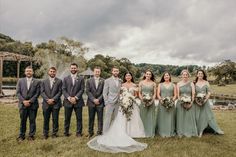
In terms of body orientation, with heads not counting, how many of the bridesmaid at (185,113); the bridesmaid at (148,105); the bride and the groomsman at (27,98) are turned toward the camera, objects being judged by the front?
4

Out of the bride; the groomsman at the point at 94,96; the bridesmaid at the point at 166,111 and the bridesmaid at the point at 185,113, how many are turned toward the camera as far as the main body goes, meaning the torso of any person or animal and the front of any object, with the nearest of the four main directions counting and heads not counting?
4

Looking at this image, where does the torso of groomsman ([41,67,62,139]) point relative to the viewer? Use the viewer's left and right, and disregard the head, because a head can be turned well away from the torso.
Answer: facing the viewer

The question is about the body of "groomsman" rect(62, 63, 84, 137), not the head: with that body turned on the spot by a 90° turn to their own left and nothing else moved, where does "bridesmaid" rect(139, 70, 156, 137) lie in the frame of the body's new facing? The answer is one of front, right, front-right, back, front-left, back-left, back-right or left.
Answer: front

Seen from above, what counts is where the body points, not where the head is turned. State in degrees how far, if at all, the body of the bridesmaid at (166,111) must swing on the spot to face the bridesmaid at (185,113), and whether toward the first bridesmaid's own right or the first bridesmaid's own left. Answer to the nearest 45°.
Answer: approximately 90° to the first bridesmaid's own left

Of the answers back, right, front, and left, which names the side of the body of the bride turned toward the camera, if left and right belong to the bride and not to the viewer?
front

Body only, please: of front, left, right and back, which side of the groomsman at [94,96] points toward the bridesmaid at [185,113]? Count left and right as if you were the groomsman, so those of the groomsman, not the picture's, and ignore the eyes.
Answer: left

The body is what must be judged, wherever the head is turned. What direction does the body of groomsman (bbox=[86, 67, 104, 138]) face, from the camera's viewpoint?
toward the camera

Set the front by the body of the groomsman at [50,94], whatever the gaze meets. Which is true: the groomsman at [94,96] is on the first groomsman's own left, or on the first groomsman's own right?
on the first groomsman's own left

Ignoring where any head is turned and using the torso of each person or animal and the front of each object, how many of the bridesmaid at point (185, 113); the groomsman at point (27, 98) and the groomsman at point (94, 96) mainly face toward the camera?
3

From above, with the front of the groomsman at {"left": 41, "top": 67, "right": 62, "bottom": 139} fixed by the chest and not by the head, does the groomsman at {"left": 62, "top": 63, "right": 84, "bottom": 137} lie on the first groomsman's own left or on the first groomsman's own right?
on the first groomsman's own left

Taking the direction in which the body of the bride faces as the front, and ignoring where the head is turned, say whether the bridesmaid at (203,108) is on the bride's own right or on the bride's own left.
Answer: on the bride's own left

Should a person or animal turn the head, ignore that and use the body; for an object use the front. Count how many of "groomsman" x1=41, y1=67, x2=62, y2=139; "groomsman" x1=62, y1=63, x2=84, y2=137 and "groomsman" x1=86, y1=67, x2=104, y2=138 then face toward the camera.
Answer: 3

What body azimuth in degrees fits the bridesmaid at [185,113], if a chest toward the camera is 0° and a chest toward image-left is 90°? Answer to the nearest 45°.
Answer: approximately 0°

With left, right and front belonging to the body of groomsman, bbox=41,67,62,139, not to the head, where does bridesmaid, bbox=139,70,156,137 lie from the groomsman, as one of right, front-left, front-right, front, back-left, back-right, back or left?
left

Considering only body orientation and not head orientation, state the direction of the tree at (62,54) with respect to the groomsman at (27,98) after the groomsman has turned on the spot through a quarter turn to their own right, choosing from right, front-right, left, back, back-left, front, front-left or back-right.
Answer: right
